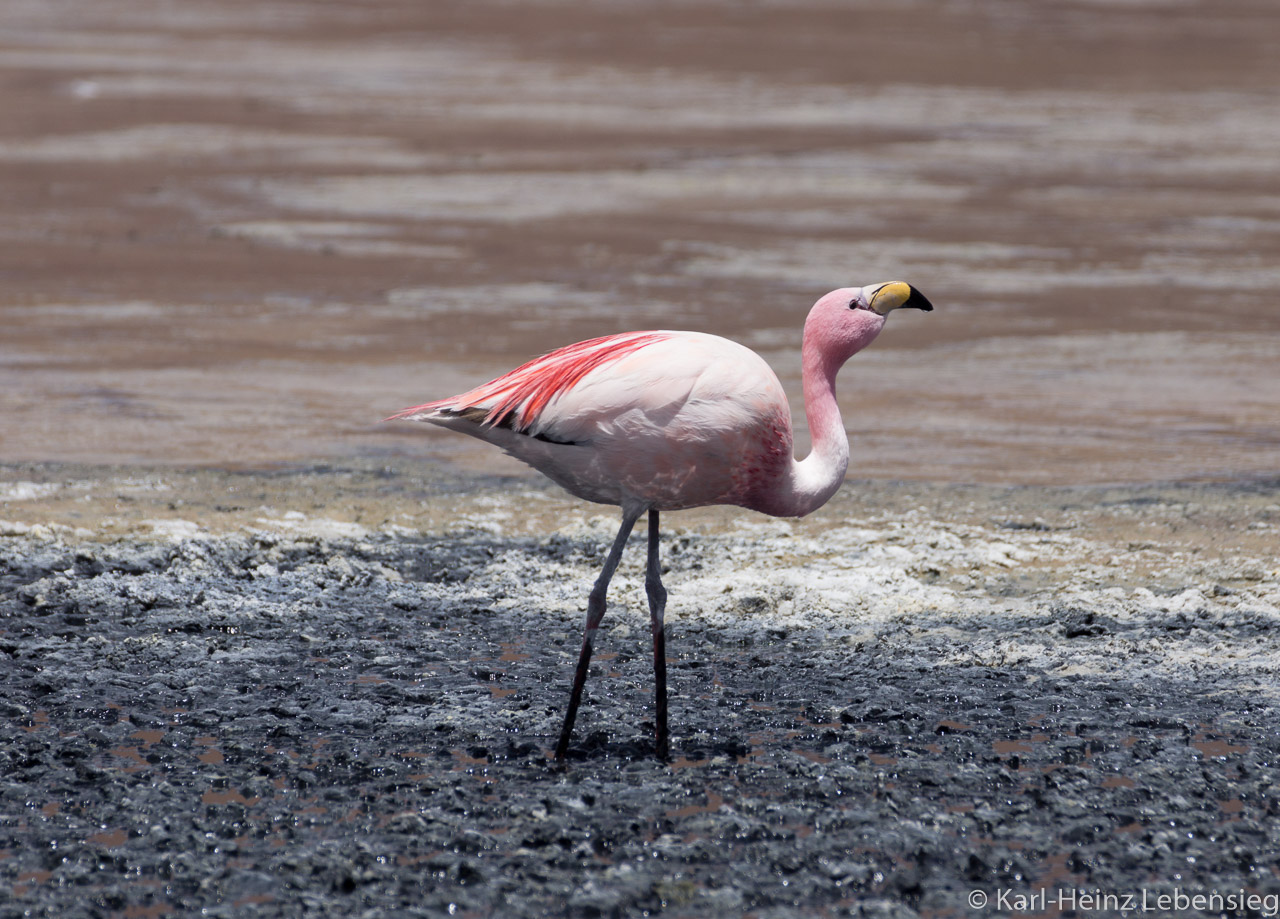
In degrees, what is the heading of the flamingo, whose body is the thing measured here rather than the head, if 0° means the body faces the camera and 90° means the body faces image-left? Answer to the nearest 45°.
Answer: approximately 270°
